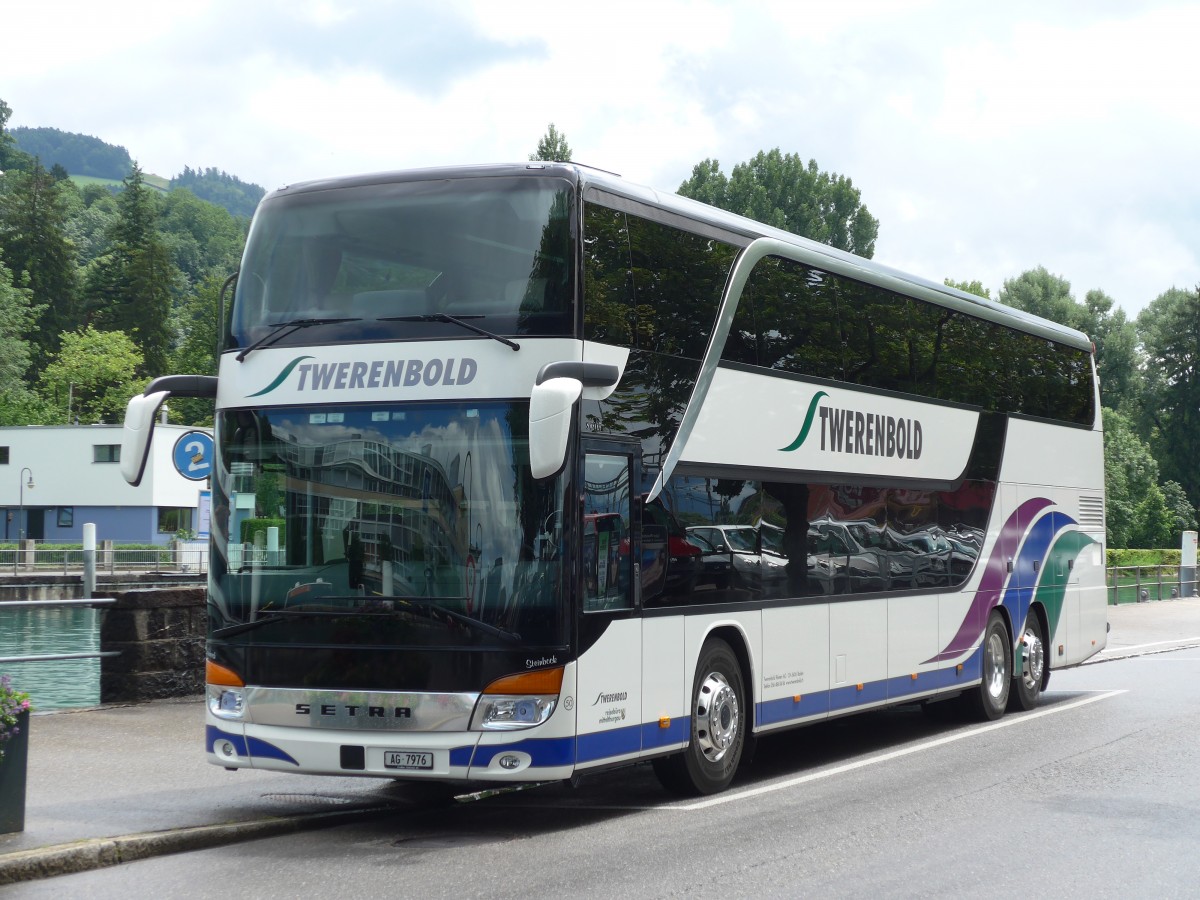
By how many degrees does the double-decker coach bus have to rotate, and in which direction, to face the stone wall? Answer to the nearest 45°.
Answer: approximately 90° to its right

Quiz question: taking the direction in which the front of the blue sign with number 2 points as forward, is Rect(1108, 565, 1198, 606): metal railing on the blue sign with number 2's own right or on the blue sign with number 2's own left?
on the blue sign with number 2's own left

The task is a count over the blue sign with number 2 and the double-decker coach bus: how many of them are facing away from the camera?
0

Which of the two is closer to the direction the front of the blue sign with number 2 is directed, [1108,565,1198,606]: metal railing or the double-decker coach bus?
the double-decker coach bus

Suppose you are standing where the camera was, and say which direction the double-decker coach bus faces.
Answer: facing the viewer and to the left of the viewer

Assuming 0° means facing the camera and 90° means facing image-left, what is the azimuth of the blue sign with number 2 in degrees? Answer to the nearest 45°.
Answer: approximately 0°
